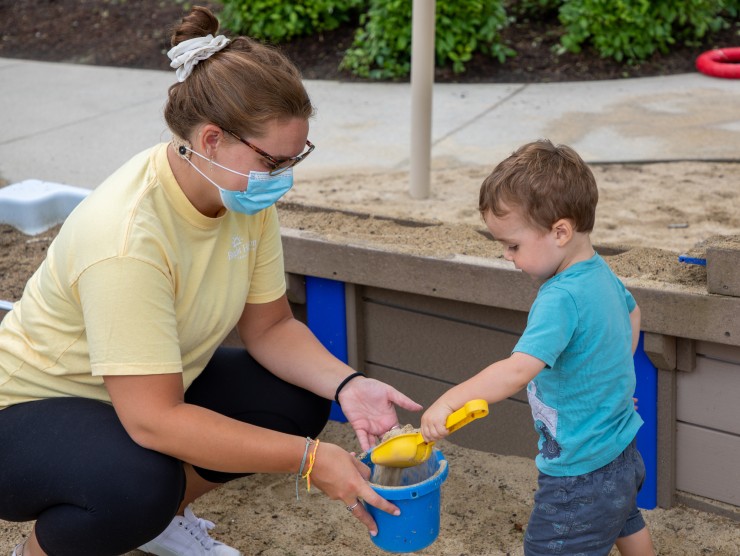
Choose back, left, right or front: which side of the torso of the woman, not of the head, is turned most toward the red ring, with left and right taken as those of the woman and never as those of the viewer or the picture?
left

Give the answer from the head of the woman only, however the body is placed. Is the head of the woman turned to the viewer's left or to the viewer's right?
to the viewer's right

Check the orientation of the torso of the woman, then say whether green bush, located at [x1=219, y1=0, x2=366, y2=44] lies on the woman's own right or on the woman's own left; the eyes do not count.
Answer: on the woman's own left

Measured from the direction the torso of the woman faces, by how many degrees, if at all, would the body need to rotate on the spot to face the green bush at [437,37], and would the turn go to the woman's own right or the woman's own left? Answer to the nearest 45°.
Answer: approximately 135° to the woman's own left

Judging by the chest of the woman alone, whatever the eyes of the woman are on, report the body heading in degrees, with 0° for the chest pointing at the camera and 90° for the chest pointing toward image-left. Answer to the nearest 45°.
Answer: approximately 315°

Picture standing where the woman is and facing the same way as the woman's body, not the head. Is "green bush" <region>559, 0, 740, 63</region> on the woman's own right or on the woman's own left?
on the woman's own left
